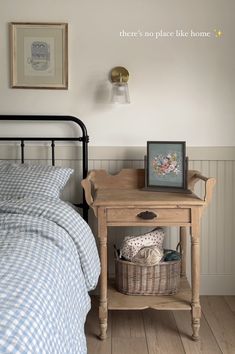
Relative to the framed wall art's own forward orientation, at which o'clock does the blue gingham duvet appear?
The blue gingham duvet is roughly at 12 o'clock from the framed wall art.

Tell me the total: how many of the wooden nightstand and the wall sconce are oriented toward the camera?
2

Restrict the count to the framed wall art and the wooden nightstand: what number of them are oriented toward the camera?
2

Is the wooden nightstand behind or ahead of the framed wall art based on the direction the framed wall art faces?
ahead

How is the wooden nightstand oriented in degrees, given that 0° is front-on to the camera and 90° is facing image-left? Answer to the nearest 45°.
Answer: approximately 0°

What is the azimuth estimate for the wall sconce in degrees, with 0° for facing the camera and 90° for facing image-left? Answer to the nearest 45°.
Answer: approximately 0°

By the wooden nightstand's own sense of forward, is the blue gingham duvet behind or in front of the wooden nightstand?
in front
